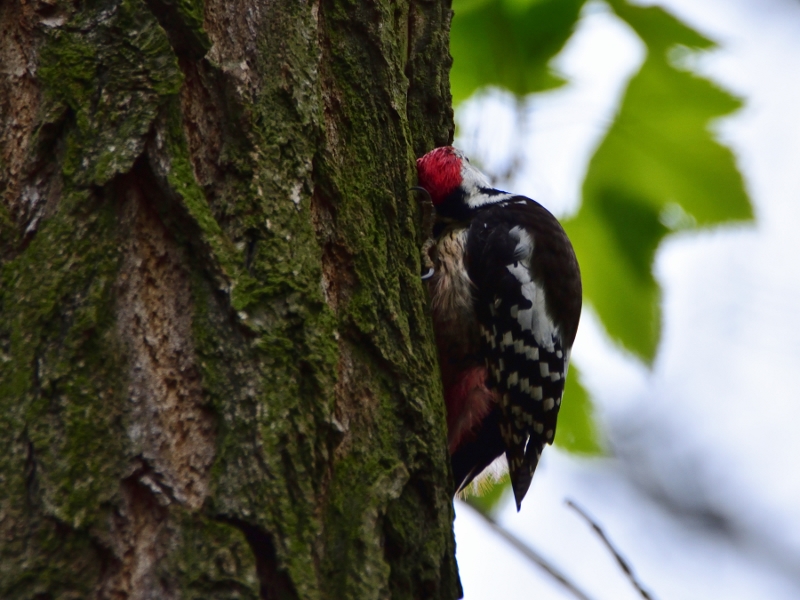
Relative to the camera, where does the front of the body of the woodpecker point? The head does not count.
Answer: to the viewer's left
